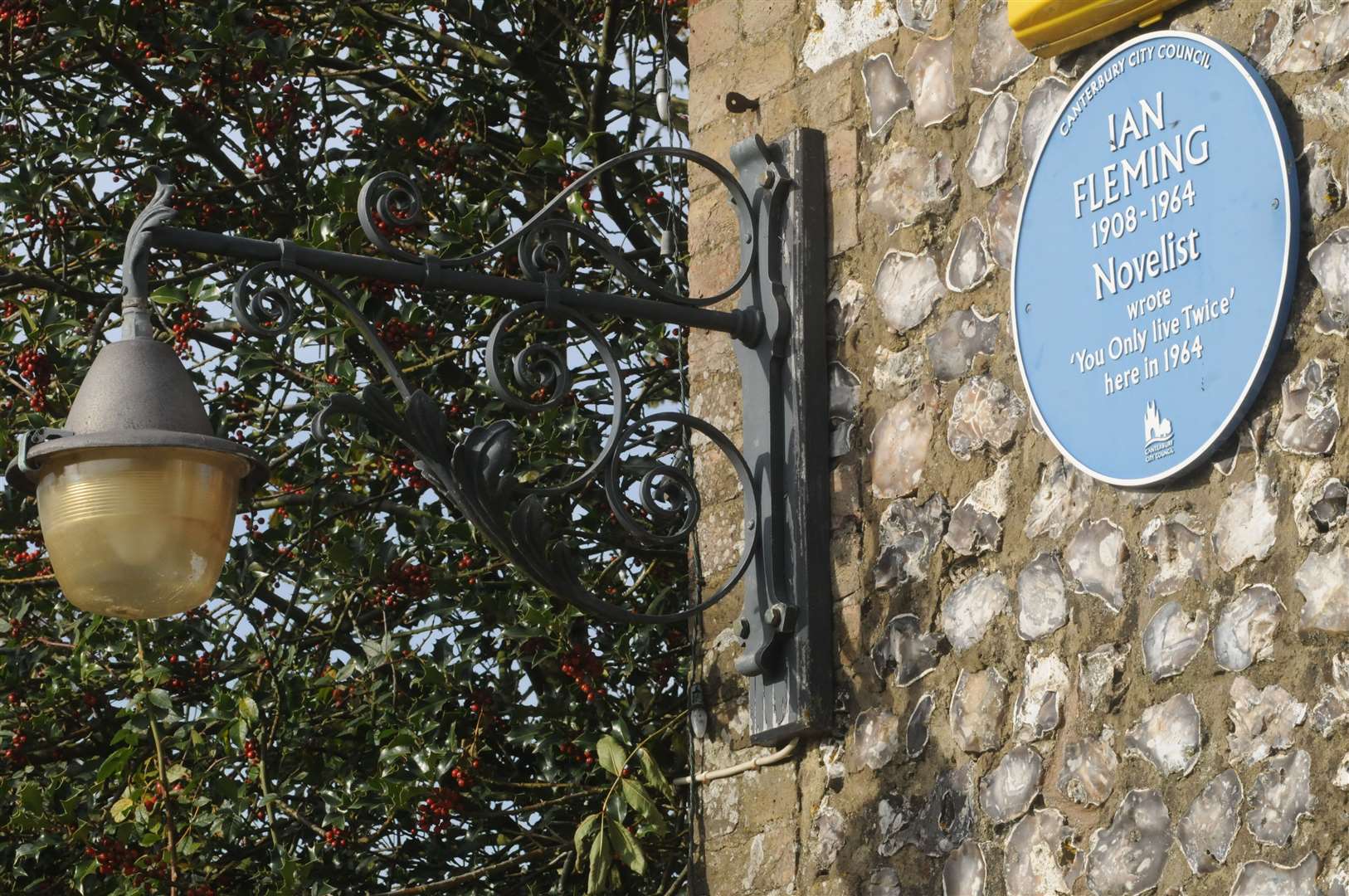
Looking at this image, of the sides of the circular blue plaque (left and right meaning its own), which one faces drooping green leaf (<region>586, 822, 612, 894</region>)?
right

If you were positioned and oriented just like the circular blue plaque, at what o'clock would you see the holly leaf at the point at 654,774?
The holly leaf is roughly at 3 o'clock from the circular blue plaque.

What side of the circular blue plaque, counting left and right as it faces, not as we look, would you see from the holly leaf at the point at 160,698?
right

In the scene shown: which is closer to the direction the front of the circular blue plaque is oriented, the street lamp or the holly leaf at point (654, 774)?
the street lamp

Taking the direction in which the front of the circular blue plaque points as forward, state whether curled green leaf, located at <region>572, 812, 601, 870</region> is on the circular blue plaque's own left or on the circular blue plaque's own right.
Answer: on the circular blue plaque's own right

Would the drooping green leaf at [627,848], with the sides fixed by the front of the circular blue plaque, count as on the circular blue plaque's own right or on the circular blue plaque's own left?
on the circular blue plaque's own right

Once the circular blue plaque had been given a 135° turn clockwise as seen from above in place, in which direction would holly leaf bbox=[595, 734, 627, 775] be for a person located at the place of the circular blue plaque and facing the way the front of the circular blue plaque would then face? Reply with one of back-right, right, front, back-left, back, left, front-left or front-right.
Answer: front-left

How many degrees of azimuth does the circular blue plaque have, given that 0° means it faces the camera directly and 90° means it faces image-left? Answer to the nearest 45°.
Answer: approximately 45°

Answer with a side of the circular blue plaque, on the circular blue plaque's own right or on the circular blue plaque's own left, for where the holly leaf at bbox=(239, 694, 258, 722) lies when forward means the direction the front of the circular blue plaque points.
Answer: on the circular blue plaque's own right

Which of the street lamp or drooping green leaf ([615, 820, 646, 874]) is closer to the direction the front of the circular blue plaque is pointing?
the street lamp
